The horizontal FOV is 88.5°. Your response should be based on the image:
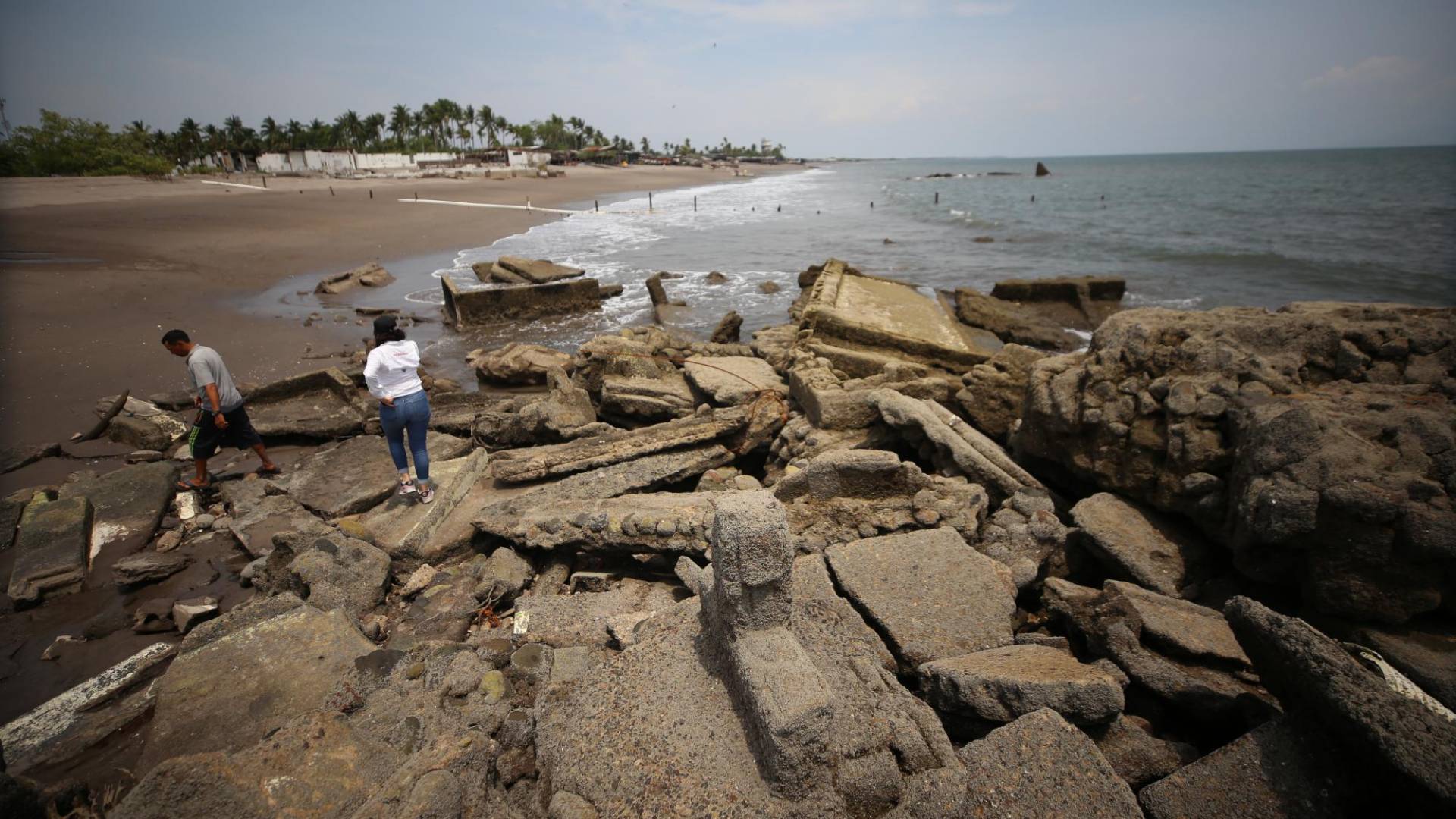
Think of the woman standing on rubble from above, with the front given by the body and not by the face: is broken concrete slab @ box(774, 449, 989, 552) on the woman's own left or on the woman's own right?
on the woman's own right

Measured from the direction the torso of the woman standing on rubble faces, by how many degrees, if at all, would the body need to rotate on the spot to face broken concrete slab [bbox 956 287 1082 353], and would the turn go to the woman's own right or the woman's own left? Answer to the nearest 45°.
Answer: approximately 90° to the woman's own right

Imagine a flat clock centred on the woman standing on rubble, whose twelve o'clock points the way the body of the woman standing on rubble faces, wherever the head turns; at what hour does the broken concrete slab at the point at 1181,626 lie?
The broken concrete slab is roughly at 5 o'clock from the woman standing on rubble.

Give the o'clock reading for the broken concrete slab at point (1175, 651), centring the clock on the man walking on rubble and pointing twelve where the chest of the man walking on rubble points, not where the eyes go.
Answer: The broken concrete slab is roughly at 8 o'clock from the man walking on rubble.

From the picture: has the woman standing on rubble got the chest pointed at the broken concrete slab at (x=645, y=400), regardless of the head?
no

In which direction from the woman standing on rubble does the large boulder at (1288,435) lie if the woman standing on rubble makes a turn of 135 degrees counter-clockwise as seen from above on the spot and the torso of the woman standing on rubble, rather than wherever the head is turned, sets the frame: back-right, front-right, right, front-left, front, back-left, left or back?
left

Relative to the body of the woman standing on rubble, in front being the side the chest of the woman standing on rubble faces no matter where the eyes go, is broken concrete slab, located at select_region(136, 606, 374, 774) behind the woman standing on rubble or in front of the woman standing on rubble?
behind

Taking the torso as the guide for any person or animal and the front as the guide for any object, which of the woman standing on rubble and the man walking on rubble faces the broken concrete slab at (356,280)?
the woman standing on rubble

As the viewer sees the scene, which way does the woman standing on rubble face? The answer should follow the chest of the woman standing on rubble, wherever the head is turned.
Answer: away from the camera

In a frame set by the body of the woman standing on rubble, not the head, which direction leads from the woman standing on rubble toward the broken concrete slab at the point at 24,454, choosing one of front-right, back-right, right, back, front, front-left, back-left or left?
front-left

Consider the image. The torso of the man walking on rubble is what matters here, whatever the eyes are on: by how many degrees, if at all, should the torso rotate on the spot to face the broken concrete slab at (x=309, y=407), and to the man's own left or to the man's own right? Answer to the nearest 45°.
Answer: approximately 135° to the man's own right

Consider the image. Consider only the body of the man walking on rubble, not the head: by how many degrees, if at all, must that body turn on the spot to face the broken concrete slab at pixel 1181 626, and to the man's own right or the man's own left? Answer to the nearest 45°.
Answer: approximately 135° to the man's own left

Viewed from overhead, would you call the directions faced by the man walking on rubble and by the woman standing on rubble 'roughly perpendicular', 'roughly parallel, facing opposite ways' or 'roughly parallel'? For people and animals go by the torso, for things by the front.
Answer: roughly perpendicular

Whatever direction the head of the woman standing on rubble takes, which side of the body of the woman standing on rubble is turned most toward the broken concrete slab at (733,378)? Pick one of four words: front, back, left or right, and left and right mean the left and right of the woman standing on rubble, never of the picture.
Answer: right

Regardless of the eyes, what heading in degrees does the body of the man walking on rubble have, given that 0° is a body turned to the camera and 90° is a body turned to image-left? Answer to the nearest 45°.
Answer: approximately 90°
